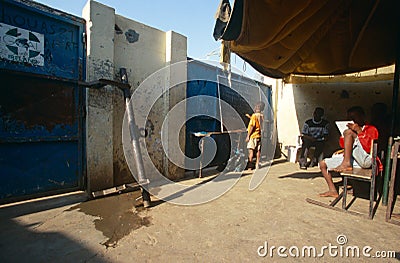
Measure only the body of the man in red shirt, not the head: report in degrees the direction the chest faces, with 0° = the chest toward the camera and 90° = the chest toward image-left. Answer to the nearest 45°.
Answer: approximately 90°

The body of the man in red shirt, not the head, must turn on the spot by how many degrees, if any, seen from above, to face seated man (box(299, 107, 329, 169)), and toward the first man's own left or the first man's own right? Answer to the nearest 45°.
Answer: approximately 90° to the first man's own right

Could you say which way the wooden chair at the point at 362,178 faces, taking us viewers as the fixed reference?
facing to the left of the viewer

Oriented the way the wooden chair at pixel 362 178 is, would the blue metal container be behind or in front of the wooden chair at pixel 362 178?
in front
